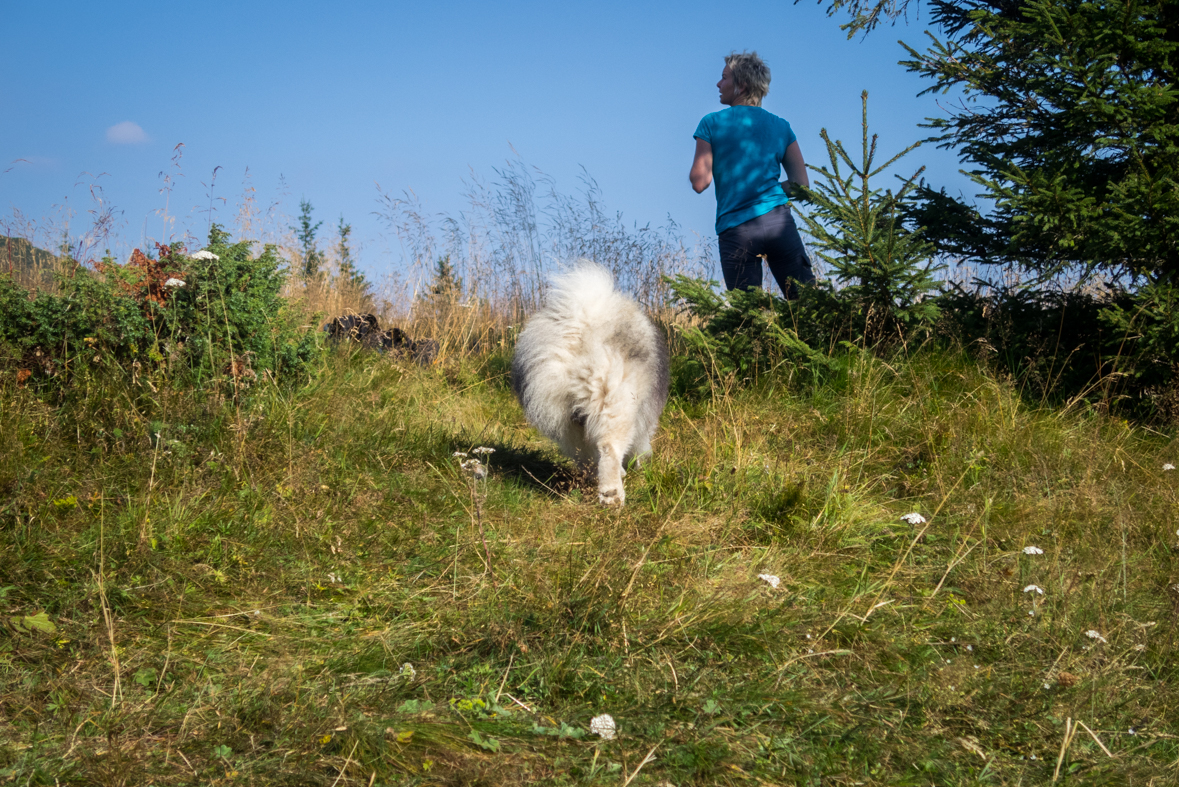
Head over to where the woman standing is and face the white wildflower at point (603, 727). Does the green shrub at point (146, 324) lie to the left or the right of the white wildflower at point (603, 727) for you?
right

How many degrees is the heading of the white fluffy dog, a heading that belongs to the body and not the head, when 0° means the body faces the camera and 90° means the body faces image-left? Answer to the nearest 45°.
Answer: approximately 180°

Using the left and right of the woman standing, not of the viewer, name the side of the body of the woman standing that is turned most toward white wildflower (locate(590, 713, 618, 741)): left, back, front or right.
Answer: back

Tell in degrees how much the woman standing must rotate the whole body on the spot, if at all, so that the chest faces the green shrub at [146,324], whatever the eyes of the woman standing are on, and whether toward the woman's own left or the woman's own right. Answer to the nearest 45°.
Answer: approximately 135° to the woman's own left

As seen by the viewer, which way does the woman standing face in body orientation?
away from the camera

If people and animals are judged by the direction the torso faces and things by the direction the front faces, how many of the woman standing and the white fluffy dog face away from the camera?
2

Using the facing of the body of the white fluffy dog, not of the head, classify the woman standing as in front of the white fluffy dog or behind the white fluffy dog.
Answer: in front

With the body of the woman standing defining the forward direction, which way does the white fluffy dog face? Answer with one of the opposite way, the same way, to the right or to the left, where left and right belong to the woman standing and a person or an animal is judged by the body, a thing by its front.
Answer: the same way

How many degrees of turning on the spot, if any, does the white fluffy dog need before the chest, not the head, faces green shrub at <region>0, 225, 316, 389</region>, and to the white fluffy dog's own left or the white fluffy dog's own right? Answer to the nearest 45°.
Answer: approximately 90° to the white fluffy dog's own left

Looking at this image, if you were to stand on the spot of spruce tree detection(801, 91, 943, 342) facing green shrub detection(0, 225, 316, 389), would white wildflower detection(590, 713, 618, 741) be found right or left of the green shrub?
left

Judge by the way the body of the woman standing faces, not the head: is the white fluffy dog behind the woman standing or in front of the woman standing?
behind

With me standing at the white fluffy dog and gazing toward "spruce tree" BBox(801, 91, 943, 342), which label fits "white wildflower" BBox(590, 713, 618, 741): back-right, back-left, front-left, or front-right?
back-right
